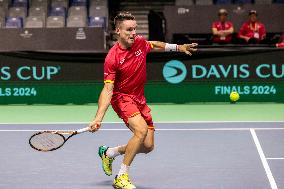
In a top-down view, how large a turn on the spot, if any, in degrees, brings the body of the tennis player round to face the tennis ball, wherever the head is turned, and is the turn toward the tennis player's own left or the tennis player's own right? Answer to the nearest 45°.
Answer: approximately 135° to the tennis player's own left

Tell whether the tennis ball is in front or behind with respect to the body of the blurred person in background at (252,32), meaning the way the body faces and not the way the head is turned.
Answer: in front

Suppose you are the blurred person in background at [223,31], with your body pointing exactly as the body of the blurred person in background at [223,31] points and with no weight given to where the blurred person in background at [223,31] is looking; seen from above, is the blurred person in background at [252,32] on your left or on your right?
on your left

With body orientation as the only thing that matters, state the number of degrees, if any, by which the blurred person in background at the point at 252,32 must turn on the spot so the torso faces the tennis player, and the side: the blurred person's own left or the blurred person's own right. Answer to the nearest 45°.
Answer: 0° — they already face them

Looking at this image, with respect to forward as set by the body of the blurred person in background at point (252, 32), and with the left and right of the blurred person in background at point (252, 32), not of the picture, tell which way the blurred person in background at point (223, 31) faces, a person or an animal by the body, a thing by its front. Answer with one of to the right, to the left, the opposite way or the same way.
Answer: the same way

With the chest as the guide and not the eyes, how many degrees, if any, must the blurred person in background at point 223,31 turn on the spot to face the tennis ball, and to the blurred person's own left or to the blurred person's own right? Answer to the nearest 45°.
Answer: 0° — they already face it

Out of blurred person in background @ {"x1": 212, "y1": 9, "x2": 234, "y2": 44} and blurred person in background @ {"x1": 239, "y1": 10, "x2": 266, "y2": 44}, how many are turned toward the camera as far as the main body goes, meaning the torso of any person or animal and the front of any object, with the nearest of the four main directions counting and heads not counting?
2

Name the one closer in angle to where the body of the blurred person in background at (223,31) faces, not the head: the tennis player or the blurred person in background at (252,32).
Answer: the tennis player

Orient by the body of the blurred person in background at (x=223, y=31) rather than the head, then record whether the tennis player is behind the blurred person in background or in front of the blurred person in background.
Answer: in front

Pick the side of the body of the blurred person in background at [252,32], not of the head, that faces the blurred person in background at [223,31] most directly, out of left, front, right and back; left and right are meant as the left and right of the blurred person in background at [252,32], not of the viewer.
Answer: right

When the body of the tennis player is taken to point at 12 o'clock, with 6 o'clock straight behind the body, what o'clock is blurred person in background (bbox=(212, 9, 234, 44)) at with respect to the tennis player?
The blurred person in background is roughly at 8 o'clock from the tennis player.

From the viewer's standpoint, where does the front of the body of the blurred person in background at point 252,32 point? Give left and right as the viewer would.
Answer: facing the viewer
